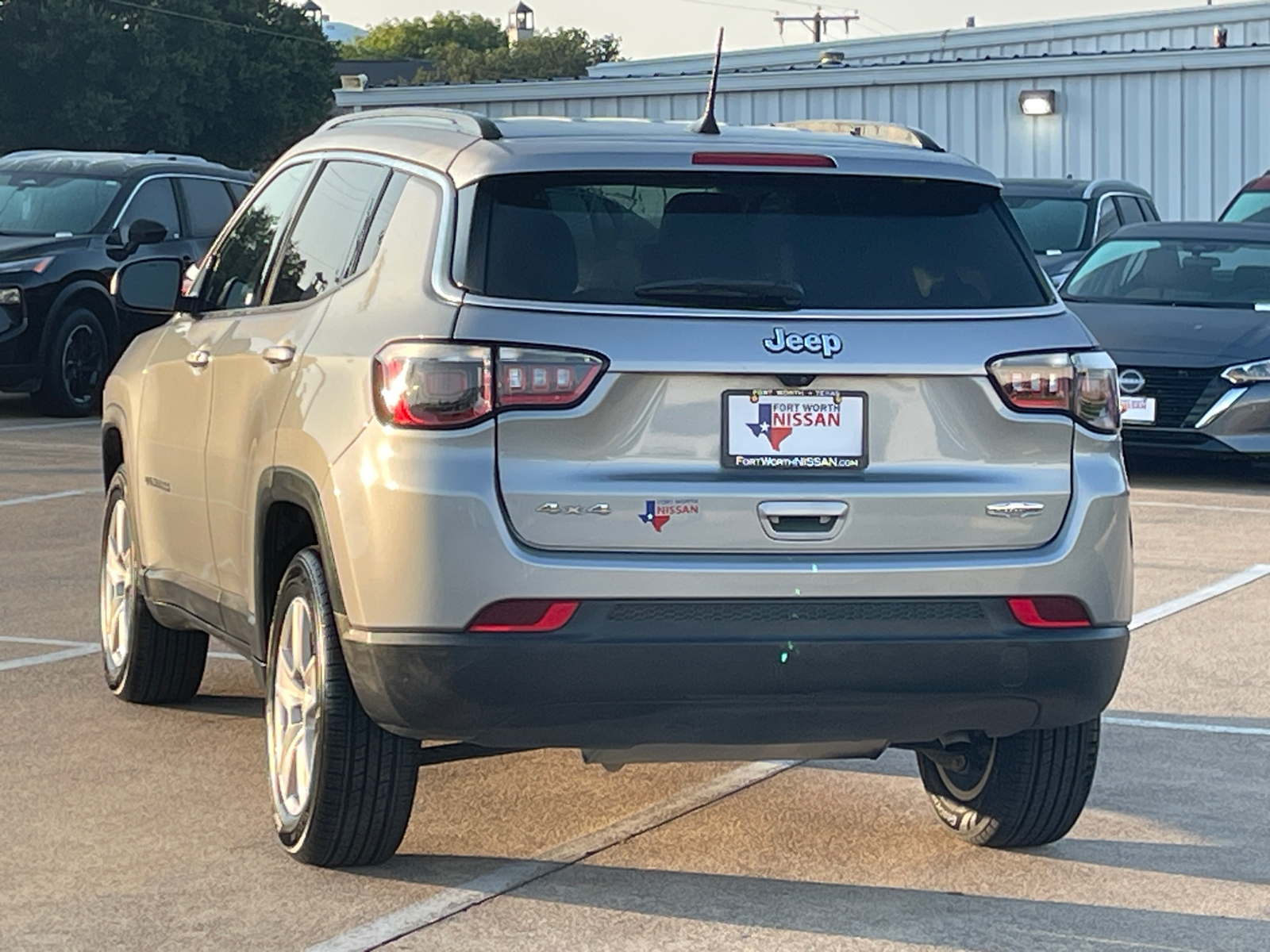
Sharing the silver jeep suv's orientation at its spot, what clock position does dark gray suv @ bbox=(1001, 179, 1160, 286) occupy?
The dark gray suv is roughly at 2 o'clock from the silver jeep suv.

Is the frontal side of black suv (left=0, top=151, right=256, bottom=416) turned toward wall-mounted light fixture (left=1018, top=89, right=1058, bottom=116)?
no

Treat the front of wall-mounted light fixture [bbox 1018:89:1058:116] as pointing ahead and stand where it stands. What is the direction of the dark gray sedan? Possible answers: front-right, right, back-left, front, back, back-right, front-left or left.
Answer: front

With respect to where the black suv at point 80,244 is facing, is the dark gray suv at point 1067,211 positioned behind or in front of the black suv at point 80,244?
behind

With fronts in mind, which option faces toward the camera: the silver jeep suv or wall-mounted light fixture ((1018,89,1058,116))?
the wall-mounted light fixture

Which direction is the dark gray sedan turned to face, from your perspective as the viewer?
facing the viewer and to the left of the viewer

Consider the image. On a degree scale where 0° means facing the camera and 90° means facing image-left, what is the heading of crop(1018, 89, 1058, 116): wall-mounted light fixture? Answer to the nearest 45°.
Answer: approximately 0°

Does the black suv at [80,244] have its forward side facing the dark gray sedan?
no

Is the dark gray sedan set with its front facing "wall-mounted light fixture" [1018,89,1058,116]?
no

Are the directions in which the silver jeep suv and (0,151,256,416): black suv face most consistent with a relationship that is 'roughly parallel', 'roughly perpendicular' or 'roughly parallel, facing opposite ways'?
roughly perpendicular

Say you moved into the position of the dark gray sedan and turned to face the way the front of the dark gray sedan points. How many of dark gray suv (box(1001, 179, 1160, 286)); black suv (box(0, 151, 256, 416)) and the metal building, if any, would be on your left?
0

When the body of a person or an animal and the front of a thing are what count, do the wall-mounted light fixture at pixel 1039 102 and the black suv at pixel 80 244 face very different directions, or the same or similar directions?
same or similar directions

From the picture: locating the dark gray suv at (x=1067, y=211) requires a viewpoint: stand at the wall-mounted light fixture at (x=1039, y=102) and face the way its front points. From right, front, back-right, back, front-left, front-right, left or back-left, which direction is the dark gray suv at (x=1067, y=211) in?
front

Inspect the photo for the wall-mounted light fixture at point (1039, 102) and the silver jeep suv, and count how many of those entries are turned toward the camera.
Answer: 1

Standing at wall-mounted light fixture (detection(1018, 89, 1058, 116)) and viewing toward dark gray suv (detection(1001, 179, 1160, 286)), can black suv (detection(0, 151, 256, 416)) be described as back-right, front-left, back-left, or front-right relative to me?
front-right
